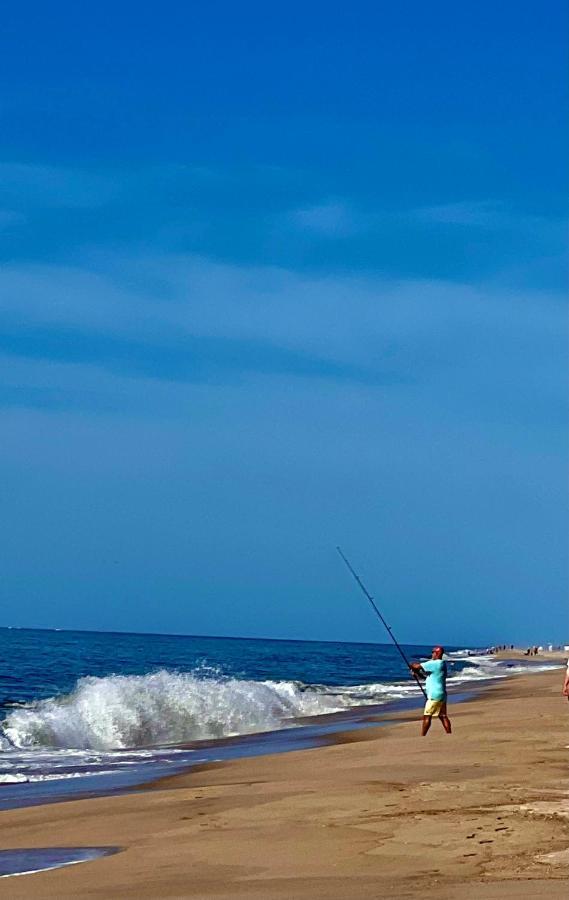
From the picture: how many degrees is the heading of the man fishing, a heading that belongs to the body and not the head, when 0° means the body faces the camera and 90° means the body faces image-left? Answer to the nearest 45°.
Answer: approximately 90°
